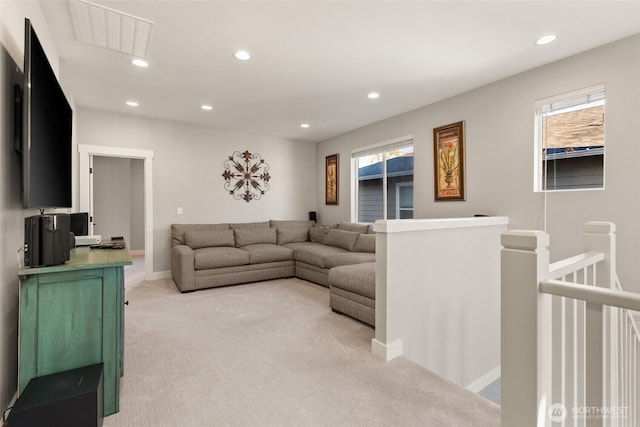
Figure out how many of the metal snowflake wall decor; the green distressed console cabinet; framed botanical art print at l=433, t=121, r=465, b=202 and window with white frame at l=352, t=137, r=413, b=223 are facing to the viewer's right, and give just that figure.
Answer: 1

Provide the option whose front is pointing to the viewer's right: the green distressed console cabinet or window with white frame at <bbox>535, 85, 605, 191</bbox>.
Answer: the green distressed console cabinet

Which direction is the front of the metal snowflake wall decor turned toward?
toward the camera

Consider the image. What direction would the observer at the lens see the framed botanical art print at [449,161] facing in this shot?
facing the viewer and to the left of the viewer

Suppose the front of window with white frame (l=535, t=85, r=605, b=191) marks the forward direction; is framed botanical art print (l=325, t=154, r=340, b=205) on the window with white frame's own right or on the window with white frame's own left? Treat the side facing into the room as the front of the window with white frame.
on the window with white frame's own right

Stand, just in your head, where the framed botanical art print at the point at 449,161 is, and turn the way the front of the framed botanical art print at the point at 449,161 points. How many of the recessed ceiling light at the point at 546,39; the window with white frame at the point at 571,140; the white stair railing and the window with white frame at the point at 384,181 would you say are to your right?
1

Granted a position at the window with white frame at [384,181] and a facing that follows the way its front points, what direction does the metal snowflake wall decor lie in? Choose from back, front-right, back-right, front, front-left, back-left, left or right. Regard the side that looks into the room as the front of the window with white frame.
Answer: front-right

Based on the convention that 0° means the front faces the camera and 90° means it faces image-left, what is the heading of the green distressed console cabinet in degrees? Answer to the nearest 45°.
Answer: approximately 270°

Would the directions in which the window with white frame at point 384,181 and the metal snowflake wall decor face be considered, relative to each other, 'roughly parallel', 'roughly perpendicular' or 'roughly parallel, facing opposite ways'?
roughly perpendicular

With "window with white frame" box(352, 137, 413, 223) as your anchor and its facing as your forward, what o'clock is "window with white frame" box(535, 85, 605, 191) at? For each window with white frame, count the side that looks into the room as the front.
"window with white frame" box(535, 85, 605, 191) is roughly at 9 o'clock from "window with white frame" box(352, 137, 413, 223).

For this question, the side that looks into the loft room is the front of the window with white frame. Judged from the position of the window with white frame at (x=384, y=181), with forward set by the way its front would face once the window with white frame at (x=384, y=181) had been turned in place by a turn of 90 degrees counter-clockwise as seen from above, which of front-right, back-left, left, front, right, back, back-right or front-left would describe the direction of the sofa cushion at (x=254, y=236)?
back-right

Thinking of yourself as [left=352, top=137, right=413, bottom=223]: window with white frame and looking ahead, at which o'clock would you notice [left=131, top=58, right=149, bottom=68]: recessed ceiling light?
The recessed ceiling light is roughly at 12 o'clock from the window with white frame.

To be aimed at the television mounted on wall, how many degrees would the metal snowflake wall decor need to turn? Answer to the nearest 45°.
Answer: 0° — it already faces it

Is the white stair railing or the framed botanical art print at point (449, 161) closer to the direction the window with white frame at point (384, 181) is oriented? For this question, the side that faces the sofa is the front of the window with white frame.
the white stair railing
